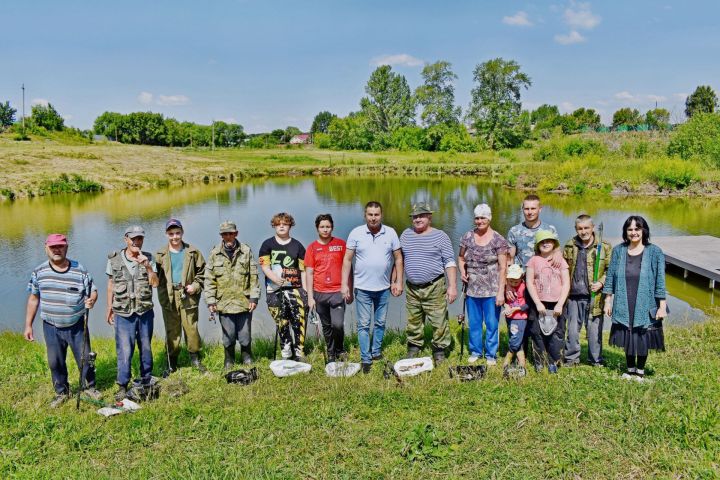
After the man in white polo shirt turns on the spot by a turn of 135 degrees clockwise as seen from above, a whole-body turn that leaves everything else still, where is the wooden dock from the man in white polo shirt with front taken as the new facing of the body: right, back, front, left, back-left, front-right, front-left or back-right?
right

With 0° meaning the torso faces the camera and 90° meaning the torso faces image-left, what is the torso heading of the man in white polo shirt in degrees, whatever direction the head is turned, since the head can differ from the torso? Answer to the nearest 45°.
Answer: approximately 0°

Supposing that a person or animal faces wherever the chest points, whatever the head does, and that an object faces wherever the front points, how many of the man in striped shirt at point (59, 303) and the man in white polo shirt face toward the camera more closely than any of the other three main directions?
2

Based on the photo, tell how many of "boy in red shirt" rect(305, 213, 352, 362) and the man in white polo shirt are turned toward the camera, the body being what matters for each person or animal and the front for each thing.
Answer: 2

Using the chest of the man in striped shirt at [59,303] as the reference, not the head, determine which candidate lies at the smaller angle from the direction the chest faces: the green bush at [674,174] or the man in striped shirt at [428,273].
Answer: the man in striped shirt

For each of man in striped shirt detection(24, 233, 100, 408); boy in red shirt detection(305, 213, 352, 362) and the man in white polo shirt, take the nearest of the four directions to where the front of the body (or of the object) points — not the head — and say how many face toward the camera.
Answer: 3

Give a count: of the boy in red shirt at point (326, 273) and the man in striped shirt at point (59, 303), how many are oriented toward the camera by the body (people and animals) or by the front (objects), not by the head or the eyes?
2

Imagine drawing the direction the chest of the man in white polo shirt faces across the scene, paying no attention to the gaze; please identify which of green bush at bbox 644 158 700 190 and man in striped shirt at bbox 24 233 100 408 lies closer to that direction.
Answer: the man in striped shirt

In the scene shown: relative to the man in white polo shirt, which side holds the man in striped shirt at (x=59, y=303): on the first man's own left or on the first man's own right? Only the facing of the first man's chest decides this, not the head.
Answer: on the first man's own right
